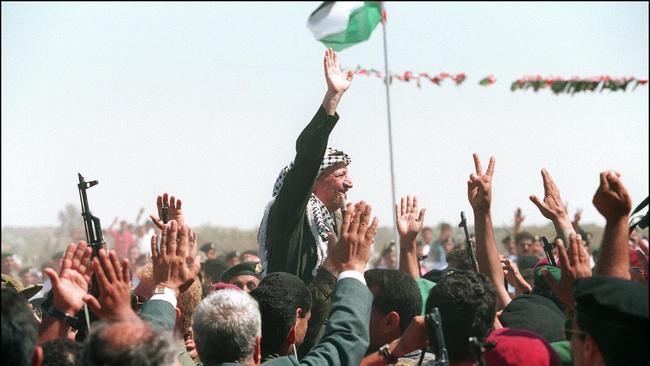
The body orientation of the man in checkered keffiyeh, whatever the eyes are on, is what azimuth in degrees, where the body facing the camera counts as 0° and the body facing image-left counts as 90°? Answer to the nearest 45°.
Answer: approximately 270°

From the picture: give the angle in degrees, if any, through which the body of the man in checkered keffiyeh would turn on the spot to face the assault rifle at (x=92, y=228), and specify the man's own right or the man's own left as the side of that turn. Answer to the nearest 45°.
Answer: approximately 135° to the man's own right

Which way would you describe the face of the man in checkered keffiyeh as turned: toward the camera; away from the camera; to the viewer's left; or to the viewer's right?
to the viewer's right

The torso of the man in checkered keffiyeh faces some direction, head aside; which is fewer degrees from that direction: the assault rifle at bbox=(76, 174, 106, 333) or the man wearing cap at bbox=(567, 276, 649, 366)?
the man wearing cap
